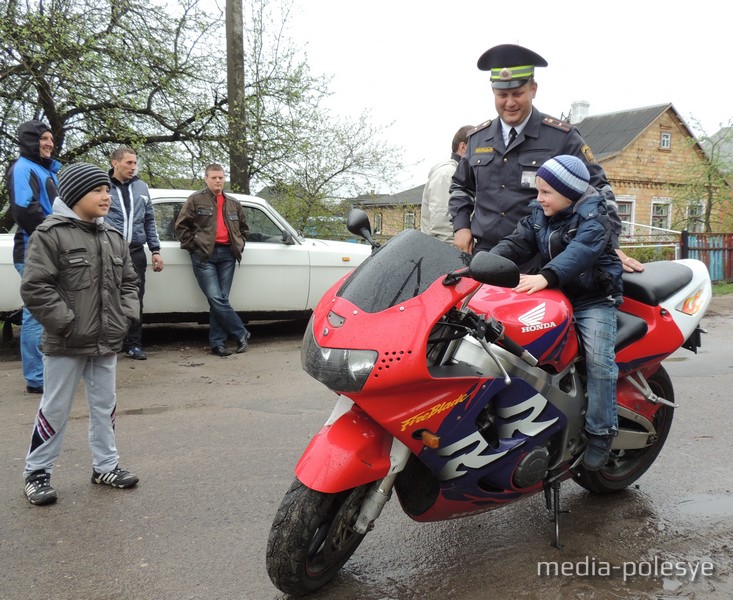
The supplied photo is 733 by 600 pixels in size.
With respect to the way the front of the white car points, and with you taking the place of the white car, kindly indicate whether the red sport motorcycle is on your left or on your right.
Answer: on your right

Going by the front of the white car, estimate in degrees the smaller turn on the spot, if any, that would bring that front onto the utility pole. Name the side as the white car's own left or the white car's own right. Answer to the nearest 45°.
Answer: approximately 90° to the white car's own left

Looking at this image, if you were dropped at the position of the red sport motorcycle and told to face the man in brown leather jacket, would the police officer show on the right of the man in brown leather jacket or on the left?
right

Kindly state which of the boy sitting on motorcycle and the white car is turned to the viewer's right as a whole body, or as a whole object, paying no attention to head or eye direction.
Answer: the white car

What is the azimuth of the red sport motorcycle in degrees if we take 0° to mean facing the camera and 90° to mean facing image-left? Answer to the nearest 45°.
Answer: approximately 45°

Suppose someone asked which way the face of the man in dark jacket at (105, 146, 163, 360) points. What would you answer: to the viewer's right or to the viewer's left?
to the viewer's right

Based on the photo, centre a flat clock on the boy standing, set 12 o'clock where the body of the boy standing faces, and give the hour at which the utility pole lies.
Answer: The utility pole is roughly at 8 o'clock from the boy standing.

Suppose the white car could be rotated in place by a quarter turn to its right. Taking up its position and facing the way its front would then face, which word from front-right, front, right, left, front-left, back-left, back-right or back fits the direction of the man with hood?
front-right

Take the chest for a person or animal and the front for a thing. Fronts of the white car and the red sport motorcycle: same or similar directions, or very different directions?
very different directions

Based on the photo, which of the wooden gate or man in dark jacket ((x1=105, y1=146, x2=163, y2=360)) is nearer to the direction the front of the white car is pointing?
the wooden gate

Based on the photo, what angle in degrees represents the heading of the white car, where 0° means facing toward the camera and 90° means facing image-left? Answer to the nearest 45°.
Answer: approximately 270°
